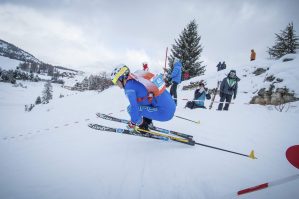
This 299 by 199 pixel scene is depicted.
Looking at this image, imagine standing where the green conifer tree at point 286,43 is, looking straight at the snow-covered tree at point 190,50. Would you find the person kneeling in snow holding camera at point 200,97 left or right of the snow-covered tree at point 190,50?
left

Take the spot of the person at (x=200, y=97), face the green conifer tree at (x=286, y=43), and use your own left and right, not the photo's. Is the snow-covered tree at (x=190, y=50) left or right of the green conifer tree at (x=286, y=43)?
left

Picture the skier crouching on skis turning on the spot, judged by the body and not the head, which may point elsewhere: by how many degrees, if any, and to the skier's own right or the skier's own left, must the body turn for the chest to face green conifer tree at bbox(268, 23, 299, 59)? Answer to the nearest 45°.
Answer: approximately 135° to the skier's own right

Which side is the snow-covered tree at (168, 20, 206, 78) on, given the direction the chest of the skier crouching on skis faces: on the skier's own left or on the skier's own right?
on the skier's own right

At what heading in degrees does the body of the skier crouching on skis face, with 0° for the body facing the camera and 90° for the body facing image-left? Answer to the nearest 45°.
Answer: approximately 90°

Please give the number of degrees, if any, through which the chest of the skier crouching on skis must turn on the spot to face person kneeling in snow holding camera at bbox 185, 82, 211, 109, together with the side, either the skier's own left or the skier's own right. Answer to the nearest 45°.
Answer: approximately 135° to the skier's own right

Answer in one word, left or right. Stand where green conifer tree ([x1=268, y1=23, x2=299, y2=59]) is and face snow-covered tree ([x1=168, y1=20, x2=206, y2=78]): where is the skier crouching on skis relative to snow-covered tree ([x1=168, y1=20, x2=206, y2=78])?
left
